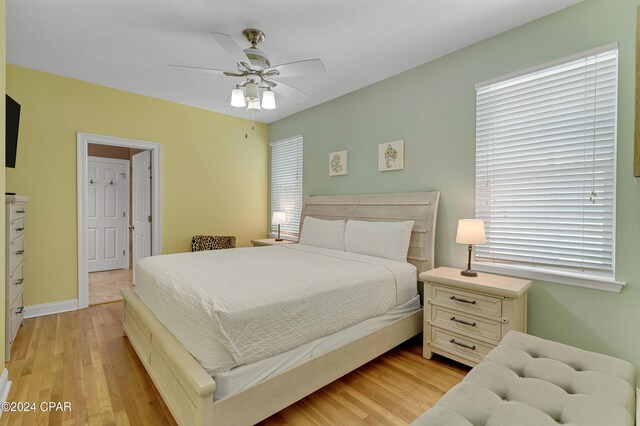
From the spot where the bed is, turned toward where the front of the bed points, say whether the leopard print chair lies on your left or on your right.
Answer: on your right

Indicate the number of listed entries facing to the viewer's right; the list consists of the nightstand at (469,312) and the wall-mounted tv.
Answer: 1

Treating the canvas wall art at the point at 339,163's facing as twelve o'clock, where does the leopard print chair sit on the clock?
The leopard print chair is roughly at 2 o'clock from the canvas wall art.

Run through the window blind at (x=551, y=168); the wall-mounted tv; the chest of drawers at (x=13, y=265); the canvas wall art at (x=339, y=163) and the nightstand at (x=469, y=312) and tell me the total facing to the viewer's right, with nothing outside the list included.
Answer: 2

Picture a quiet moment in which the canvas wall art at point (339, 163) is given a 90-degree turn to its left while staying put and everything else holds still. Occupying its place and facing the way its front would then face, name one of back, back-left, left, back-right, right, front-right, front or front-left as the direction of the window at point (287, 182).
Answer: back

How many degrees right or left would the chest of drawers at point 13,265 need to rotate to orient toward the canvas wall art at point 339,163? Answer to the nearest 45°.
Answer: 0° — it already faces it

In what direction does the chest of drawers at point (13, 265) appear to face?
to the viewer's right

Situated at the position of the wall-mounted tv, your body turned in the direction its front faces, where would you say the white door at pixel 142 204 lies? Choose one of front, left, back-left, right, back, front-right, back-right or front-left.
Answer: front-left

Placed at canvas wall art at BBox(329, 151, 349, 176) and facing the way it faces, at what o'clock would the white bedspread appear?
The white bedspread is roughly at 11 o'clock from the canvas wall art.

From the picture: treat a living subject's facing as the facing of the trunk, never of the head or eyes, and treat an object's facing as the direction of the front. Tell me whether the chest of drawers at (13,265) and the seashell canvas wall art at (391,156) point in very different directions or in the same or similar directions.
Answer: very different directions

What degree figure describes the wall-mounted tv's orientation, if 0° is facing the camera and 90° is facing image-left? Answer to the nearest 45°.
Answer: approximately 270°

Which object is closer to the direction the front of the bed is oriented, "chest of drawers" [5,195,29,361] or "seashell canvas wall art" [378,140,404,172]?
the chest of drawers

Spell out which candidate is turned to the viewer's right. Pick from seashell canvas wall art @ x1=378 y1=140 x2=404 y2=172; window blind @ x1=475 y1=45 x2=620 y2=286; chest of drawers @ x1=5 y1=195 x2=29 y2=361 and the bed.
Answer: the chest of drawers

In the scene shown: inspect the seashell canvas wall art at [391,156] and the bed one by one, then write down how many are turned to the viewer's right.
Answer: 0

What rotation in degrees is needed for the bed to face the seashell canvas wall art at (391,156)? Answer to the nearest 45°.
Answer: approximately 180°

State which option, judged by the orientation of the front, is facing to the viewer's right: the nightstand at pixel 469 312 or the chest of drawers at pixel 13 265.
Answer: the chest of drawers
